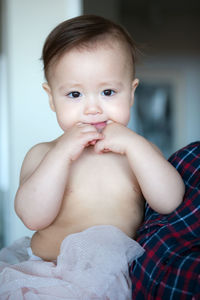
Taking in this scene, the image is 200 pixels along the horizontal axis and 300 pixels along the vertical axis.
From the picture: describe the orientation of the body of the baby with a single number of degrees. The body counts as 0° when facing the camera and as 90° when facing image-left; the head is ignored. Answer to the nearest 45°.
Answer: approximately 0°
